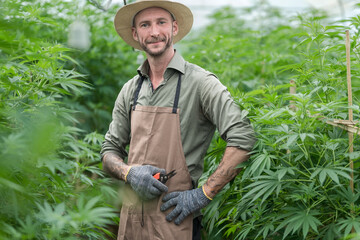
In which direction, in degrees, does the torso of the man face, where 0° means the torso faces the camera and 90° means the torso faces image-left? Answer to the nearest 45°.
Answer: approximately 45°

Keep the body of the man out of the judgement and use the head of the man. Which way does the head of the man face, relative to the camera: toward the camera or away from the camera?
toward the camera
